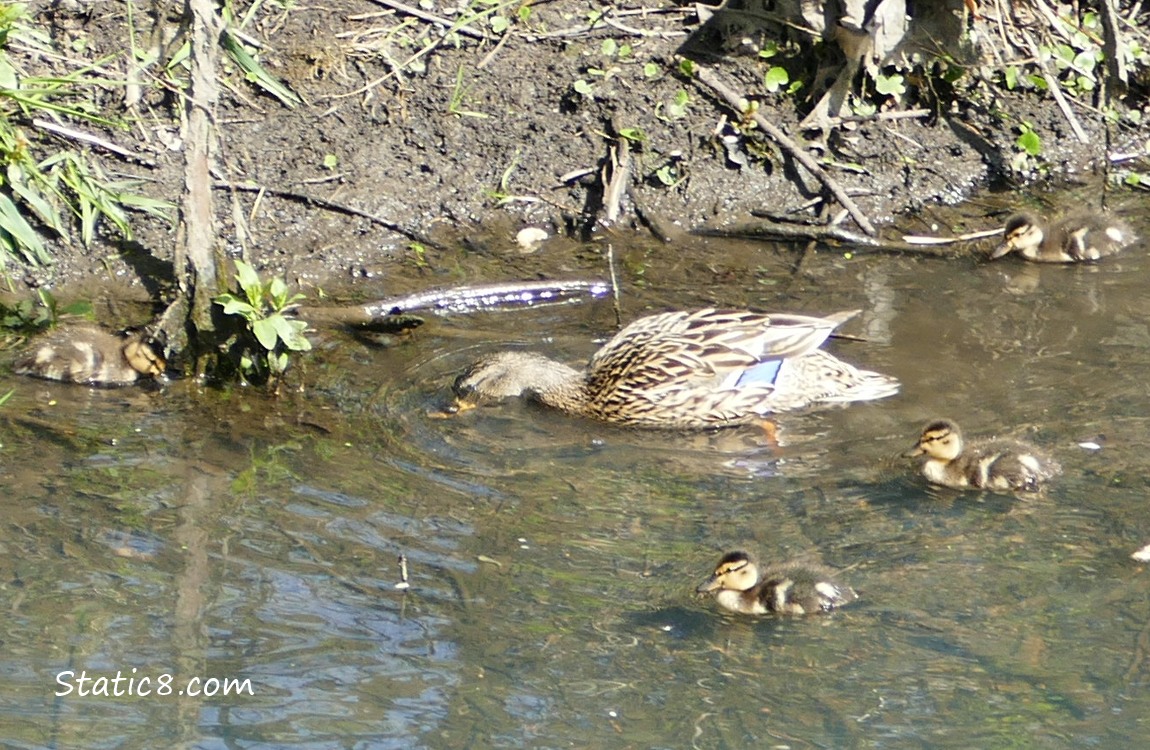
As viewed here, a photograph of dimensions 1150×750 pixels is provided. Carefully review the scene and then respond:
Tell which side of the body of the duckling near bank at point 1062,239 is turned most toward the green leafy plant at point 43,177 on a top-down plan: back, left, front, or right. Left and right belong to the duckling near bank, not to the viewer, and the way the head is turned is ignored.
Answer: front

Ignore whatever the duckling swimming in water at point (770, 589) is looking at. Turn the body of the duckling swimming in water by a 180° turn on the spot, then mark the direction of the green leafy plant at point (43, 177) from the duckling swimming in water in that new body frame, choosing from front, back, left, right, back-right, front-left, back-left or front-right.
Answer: back-left

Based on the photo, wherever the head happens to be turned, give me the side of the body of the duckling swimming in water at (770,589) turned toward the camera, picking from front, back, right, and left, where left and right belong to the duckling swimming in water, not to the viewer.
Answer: left

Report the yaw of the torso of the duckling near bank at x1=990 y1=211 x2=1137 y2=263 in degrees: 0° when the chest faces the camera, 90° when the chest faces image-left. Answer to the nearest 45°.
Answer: approximately 90°

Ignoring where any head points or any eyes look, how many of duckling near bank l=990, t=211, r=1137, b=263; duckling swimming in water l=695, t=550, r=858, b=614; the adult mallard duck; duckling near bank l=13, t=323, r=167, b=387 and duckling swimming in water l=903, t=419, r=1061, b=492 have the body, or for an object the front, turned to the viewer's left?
4

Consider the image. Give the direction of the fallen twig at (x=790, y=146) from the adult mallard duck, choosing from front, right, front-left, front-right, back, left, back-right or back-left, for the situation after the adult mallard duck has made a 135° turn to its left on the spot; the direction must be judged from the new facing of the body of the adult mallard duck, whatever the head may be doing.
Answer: back-left

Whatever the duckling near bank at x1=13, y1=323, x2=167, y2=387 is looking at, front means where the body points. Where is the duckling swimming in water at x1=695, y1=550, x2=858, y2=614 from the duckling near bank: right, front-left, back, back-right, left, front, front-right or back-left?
front-right

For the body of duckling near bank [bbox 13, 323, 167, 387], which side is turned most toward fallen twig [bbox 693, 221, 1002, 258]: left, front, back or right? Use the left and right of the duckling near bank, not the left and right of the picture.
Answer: front

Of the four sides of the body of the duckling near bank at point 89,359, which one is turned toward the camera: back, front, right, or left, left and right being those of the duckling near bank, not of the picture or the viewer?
right

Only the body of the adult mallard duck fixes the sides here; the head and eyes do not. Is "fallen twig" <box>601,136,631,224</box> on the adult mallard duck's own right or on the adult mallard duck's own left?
on the adult mallard duck's own right

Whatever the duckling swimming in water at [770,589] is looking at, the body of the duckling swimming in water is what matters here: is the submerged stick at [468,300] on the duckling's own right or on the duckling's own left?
on the duckling's own right

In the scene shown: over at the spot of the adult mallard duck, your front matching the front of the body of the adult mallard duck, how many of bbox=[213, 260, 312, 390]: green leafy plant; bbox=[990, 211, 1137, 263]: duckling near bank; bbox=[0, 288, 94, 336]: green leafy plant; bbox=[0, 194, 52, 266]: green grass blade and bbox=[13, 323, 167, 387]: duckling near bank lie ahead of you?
4

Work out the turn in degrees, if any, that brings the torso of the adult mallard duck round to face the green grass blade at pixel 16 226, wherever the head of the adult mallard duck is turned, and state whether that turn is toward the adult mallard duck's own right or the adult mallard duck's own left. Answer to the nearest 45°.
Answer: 0° — it already faces it

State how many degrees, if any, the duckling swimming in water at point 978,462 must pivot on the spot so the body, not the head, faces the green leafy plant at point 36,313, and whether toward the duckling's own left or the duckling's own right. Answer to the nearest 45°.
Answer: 0° — it already faces it
